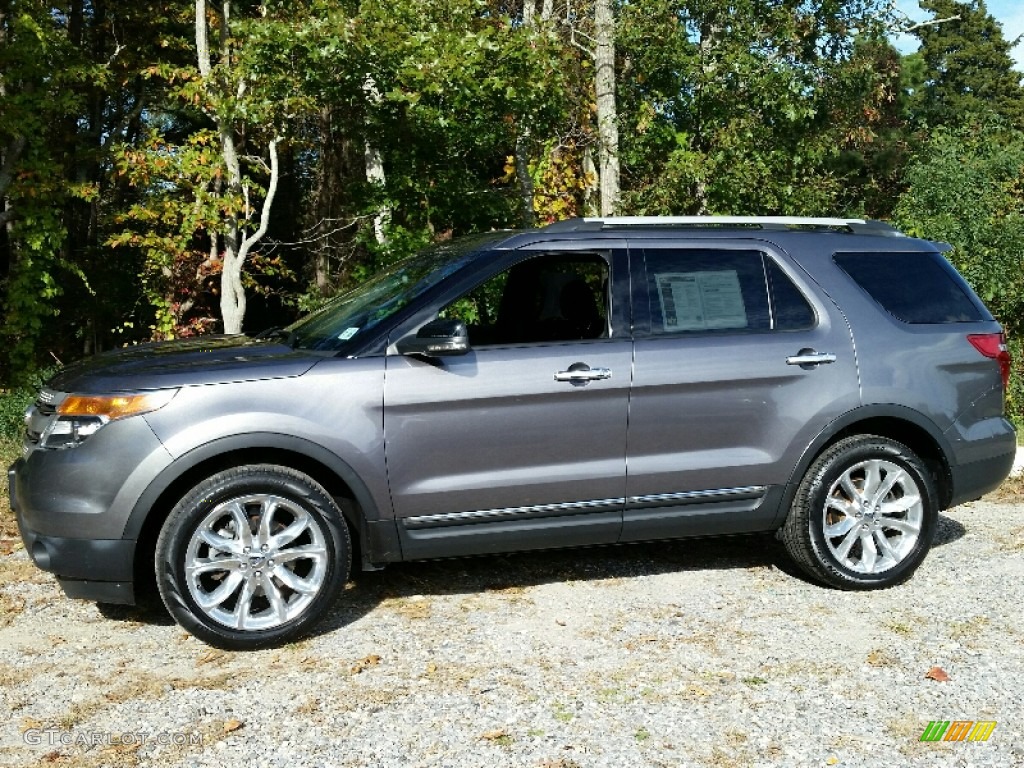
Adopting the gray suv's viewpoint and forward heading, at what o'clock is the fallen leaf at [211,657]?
The fallen leaf is roughly at 11 o'clock from the gray suv.

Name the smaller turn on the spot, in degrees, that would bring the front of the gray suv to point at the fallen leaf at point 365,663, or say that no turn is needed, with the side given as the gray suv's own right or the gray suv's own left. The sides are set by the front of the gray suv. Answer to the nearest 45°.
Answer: approximately 45° to the gray suv's own left

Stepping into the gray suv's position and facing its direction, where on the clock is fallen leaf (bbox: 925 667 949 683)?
The fallen leaf is roughly at 7 o'clock from the gray suv.

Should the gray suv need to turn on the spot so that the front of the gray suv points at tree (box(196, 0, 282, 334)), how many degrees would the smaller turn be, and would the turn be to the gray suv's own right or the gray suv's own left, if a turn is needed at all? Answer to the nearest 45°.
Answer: approximately 90° to the gray suv's own right

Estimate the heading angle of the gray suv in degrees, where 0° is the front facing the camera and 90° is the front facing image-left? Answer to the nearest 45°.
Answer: approximately 90°

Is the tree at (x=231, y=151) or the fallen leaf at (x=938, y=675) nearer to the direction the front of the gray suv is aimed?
the tree

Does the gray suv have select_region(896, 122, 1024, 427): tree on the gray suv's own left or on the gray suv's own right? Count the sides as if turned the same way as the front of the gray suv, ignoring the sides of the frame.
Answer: on the gray suv's own right
